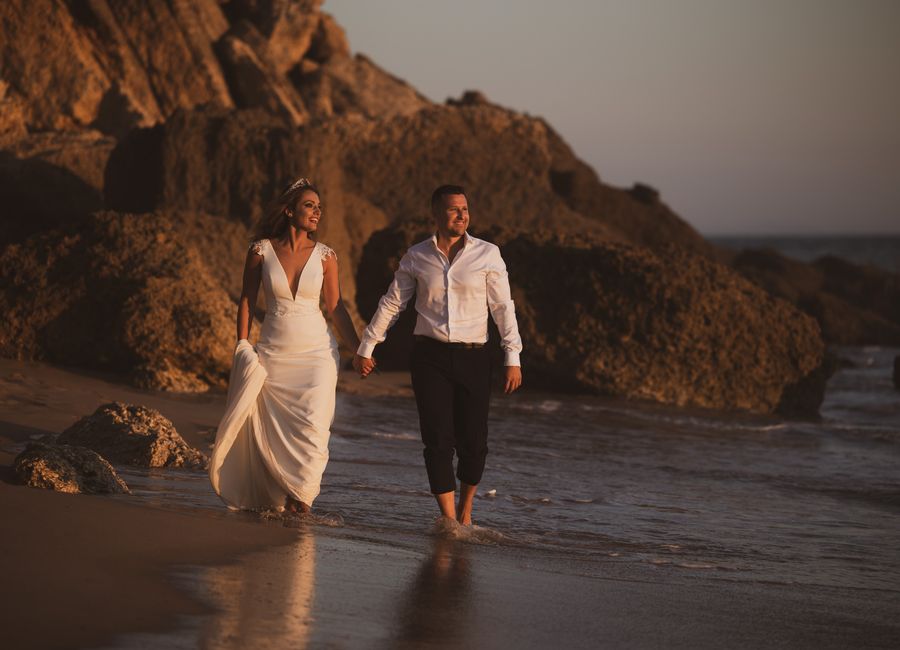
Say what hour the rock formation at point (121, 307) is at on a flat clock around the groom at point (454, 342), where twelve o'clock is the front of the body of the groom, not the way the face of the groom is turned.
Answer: The rock formation is roughly at 5 o'clock from the groom.

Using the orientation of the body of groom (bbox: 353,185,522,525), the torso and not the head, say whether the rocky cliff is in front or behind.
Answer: behind

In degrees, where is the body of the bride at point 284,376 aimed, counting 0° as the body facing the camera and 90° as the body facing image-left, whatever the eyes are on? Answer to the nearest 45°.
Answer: approximately 0°

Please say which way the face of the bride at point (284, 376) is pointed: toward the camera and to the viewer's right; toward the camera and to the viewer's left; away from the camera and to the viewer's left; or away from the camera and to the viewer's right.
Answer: toward the camera and to the viewer's right

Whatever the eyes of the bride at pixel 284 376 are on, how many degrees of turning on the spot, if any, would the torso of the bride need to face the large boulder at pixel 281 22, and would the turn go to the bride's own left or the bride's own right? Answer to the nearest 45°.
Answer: approximately 180°

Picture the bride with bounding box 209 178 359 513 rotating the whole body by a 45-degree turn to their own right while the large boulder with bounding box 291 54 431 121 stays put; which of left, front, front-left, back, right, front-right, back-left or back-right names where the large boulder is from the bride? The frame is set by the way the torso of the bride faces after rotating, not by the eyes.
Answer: back-right

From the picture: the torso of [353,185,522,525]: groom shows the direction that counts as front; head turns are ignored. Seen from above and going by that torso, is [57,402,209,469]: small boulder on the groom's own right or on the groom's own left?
on the groom's own right

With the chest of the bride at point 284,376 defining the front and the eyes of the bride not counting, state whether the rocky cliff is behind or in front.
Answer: behind

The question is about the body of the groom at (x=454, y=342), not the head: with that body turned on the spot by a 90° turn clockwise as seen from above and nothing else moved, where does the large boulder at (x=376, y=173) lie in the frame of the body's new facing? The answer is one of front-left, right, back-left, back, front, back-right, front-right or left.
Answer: right

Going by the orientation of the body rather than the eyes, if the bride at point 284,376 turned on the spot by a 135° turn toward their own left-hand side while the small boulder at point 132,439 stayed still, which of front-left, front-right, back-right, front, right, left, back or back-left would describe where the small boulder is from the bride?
left
